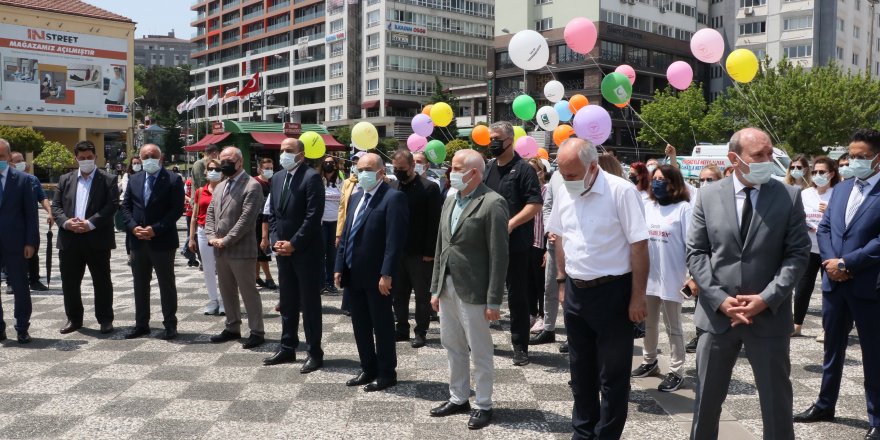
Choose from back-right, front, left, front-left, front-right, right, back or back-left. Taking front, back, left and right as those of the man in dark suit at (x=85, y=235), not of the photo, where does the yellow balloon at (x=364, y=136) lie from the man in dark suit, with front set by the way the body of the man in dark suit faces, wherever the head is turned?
back-left

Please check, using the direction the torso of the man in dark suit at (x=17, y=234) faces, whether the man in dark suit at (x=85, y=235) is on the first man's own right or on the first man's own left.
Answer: on the first man's own left

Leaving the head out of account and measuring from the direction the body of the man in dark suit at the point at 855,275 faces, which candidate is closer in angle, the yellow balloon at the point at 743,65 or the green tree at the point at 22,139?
the green tree

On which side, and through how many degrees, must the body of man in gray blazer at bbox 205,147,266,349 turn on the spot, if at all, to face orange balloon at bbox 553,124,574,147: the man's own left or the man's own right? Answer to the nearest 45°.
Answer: approximately 180°

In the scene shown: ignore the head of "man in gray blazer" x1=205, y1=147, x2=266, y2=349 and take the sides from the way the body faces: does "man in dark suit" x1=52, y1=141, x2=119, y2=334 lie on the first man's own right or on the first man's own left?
on the first man's own right

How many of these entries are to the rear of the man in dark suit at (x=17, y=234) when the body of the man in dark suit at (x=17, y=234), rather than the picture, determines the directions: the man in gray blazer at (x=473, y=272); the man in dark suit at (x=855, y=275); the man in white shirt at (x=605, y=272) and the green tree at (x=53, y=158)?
1

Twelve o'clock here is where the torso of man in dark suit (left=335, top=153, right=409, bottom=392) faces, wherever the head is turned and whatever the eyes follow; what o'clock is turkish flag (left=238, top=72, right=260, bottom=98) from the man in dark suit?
The turkish flag is roughly at 4 o'clock from the man in dark suit.

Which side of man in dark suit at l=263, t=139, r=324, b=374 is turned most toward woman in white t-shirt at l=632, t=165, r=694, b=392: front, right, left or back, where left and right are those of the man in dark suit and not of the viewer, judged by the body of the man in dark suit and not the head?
left

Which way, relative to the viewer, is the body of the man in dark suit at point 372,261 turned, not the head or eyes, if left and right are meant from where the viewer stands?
facing the viewer and to the left of the viewer

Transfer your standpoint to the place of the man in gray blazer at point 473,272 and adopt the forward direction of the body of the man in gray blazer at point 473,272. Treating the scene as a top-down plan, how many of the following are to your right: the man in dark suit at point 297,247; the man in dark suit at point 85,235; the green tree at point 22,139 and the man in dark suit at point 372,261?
4

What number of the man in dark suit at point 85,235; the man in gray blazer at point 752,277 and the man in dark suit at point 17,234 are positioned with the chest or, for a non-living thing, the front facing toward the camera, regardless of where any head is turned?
3

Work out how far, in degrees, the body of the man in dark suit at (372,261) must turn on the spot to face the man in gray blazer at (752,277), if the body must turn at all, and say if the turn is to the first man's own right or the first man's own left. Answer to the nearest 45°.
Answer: approximately 90° to the first man's own left
